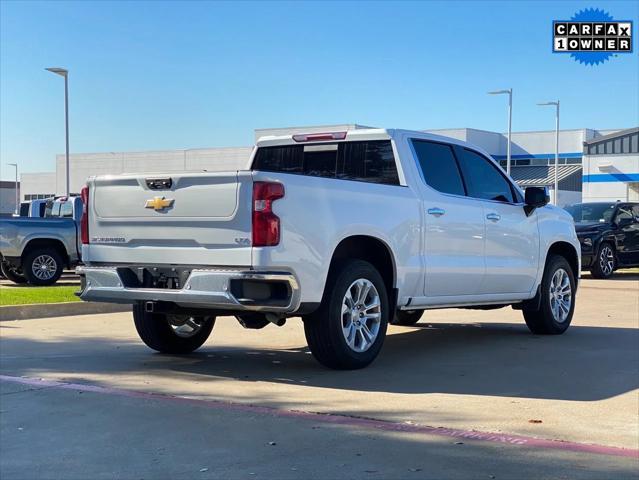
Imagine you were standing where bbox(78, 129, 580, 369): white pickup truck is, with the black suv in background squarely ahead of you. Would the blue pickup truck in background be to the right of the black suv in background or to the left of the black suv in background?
left

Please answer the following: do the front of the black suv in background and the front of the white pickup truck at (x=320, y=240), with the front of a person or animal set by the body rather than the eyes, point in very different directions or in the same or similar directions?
very different directions

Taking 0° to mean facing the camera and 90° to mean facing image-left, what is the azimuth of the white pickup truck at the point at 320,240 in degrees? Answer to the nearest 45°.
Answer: approximately 225°

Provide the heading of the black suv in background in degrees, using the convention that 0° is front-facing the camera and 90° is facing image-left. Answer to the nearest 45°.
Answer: approximately 45°

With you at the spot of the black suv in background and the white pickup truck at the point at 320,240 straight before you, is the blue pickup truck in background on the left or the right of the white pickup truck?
right

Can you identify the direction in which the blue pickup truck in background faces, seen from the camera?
facing away from the viewer and to the right of the viewer

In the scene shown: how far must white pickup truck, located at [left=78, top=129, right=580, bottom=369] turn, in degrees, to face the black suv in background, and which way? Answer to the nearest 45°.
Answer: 0° — it already faces it

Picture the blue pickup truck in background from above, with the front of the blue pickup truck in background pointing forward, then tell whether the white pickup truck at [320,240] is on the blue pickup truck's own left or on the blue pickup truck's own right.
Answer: on the blue pickup truck's own right

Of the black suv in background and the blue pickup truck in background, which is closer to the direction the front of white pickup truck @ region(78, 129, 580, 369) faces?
the black suv in background

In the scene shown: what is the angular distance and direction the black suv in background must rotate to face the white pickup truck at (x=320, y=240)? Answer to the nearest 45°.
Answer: approximately 45° to its left

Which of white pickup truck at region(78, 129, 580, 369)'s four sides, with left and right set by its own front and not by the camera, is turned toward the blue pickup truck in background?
left
